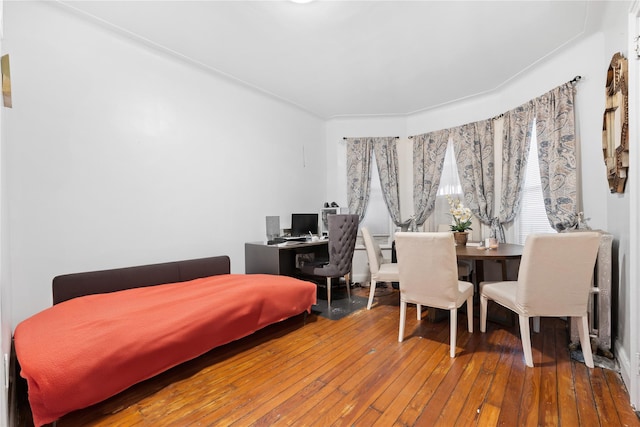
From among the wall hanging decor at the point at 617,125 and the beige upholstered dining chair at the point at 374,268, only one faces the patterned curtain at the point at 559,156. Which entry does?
the beige upholstered dining chair

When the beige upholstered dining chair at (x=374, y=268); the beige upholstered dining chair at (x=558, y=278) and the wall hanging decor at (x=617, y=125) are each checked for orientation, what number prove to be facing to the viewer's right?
1

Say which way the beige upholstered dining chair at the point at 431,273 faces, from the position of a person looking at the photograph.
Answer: facing away from the viewer and to the right of the viewer

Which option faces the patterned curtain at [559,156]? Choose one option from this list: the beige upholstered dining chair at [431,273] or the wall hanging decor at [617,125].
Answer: the beige upholstered dining chair

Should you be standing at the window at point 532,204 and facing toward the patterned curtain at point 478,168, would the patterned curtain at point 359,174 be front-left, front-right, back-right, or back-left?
front-left

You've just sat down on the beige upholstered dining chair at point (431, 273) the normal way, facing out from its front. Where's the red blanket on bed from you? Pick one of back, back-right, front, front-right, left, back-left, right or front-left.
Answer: back

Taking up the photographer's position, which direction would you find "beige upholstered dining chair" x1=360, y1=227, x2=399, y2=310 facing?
facing to the right of the viewer

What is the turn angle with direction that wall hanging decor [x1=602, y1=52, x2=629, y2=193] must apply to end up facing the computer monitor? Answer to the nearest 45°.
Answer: approximately 45° to its right

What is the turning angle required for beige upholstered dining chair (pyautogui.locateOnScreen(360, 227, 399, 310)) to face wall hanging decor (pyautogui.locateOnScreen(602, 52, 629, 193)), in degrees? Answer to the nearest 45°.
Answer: approximately 45° to its right

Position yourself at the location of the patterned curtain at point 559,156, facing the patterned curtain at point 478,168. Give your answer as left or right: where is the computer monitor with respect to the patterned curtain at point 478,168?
left

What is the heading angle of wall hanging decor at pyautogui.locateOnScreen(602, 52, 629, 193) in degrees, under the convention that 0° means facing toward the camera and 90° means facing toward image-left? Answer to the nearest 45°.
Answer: approximately 45°

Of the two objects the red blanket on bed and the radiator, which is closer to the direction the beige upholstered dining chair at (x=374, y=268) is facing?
the radiator

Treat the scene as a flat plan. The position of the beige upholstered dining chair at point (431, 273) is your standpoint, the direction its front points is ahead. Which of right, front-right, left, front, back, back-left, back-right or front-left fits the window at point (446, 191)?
front-left

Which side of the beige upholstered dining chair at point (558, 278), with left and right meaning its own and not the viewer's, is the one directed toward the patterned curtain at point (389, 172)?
front

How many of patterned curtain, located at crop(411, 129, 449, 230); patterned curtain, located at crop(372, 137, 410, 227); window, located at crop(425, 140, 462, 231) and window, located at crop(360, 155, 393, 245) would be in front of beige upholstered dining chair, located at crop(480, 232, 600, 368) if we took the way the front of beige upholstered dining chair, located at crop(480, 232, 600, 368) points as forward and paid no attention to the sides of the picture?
4

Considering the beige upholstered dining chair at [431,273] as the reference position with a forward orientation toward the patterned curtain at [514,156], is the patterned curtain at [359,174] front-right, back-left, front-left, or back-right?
front-left

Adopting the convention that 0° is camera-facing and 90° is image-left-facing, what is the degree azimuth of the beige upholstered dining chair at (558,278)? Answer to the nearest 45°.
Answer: approximately 135°

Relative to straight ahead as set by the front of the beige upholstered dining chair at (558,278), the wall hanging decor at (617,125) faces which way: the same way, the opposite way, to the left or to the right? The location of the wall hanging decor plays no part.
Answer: to the left

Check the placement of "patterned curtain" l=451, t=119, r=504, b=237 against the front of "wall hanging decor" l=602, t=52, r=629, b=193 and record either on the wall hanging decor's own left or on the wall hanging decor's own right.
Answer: on the wall hanging decor's own right
